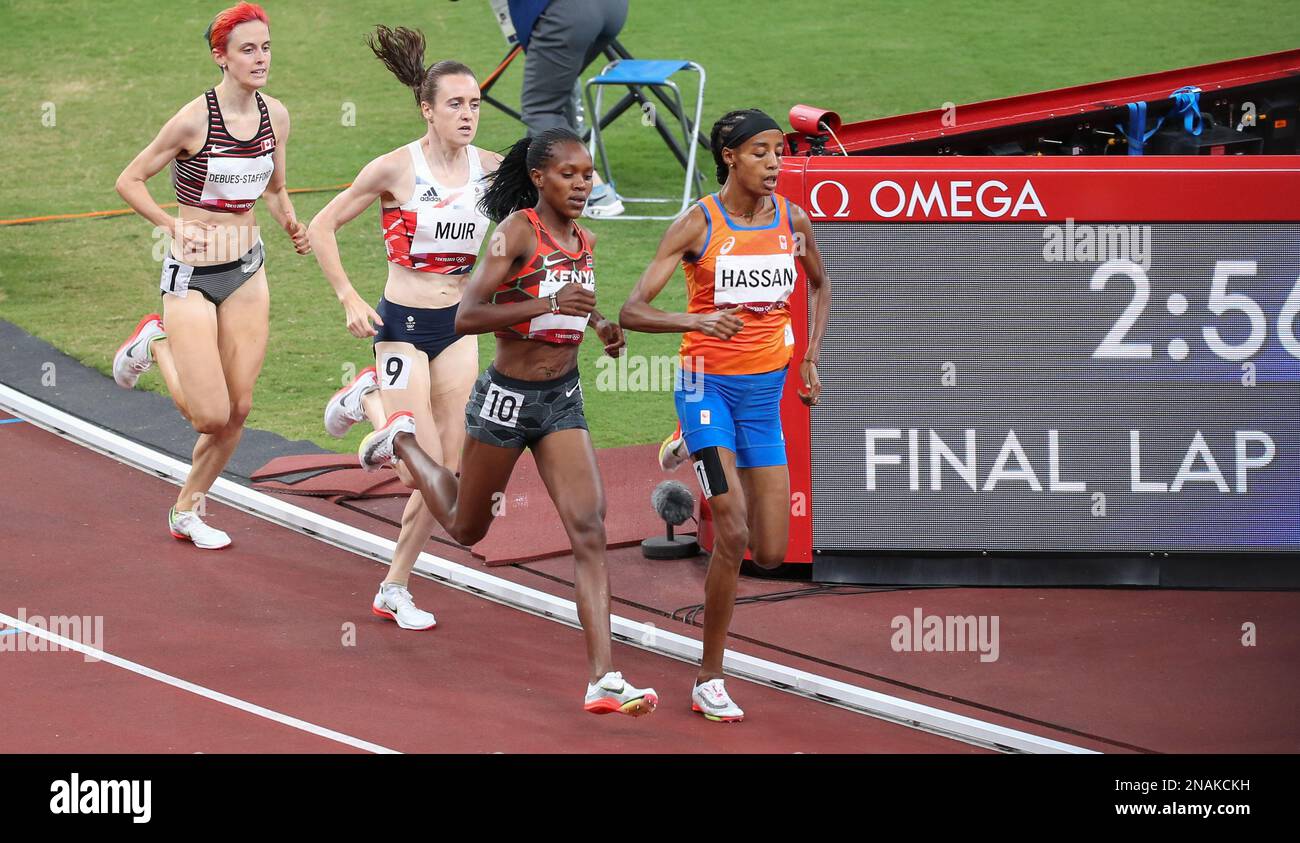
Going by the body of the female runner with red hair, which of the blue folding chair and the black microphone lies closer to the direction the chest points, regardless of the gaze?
the black microphone

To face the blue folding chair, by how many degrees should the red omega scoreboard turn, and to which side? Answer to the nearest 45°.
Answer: approximately 135° to its right

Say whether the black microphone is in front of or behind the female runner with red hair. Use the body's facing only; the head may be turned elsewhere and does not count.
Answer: in front

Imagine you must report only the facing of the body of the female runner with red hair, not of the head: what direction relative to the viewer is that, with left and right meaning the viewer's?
facing the viewer and to the right of the viewer

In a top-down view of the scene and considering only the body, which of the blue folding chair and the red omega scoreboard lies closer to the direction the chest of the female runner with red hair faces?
the red omega scoreboard

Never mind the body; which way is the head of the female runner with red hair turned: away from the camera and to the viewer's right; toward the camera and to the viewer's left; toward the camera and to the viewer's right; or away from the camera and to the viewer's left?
toward the camera and to the viewer's right

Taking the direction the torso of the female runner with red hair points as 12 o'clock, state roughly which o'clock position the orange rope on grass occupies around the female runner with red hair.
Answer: The orange rope on grass is roughly at 7 o'clock from the female runner with red hair.

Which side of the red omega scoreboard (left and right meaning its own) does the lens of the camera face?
front

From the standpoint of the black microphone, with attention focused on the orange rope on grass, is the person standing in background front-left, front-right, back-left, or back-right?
front-right

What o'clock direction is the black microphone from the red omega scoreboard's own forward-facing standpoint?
The black microphone is roughly at 3 o'clock from the red omega scoreboard.

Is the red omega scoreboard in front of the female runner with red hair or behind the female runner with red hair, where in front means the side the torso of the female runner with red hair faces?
in front

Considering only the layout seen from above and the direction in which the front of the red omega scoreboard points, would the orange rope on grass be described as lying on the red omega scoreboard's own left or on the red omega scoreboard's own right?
on the red omega scoreboard's own right

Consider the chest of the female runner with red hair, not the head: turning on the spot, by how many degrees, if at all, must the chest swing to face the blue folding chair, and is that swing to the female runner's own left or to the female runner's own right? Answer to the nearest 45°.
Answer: approximately 90° to the female runner's own left
